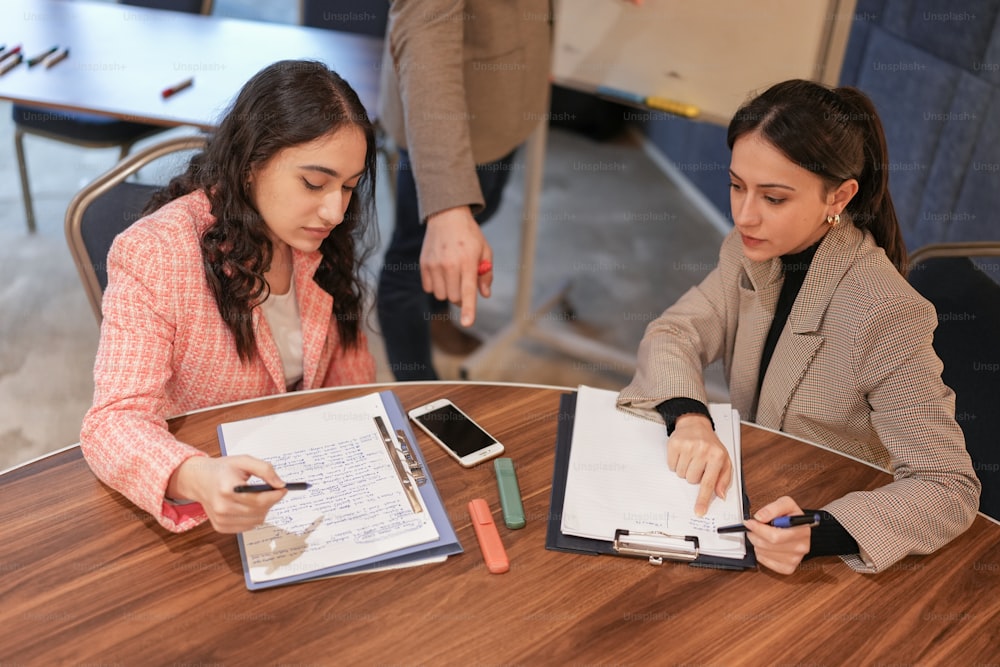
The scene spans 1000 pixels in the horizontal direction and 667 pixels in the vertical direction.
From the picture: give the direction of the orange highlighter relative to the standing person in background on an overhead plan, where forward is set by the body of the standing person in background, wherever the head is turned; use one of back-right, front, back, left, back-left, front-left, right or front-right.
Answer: front-right

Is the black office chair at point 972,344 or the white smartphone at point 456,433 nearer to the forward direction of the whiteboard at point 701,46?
the white smartphone

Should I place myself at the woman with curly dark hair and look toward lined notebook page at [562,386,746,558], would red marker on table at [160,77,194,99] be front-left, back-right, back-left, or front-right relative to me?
back-left

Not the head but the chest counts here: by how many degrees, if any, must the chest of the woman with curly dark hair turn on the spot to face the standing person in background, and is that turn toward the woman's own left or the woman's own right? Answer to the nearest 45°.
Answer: approximately 90° to the woman's own left

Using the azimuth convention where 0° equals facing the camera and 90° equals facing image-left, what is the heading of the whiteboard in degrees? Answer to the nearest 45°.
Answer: approximately 45°

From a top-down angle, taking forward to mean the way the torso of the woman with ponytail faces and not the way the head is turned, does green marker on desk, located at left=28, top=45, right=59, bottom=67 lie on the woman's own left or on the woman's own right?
on the woman's own right
